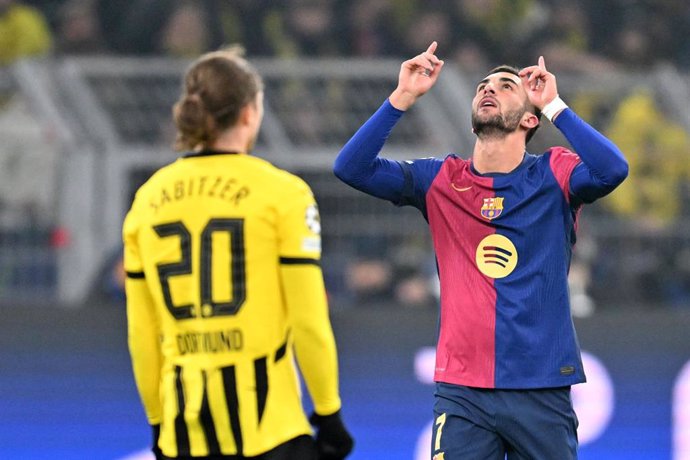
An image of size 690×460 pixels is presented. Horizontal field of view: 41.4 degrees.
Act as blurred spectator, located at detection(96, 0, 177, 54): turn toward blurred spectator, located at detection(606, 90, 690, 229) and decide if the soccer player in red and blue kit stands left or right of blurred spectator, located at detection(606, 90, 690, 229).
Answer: right

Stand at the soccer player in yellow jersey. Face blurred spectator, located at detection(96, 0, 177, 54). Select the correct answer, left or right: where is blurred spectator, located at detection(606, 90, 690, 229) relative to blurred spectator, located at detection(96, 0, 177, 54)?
right

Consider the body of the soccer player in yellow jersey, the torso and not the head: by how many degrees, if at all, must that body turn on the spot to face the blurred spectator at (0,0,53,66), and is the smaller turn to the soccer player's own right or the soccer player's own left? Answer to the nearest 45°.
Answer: approximately 45° to the soccer player's own left

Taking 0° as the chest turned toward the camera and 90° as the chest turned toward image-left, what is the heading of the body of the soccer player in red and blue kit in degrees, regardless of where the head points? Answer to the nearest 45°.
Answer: approximately 0°

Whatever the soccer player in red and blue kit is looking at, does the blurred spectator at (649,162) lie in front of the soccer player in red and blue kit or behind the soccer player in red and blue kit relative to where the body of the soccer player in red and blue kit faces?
behind

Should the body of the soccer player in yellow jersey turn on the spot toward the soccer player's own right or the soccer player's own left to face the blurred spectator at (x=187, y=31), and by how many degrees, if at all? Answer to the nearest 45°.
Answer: approximately 45° to the soccer player's own left

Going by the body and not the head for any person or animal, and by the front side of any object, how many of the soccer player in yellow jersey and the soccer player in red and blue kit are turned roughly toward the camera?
1

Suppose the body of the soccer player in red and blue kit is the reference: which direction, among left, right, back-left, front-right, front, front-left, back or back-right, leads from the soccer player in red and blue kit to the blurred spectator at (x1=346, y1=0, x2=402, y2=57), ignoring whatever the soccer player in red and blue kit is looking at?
back

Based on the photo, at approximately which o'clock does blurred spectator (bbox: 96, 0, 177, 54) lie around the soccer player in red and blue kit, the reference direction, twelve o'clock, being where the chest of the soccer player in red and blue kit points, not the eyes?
The blurred spectator is roughly at 5 o'clock from the soccer player in red and blue kit.

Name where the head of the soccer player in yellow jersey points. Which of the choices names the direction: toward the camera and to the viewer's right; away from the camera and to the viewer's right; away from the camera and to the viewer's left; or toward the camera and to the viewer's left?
away from the camera and to the viewer's right

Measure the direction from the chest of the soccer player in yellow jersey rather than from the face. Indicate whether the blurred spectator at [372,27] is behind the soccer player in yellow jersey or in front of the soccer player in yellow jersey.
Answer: in front

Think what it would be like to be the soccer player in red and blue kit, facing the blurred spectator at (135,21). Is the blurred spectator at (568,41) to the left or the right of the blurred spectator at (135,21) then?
right

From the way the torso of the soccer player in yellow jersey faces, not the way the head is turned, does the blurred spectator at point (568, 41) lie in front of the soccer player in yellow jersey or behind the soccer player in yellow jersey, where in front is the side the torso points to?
in front

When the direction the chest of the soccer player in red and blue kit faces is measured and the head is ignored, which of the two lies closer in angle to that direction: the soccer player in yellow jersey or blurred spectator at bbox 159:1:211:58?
the soccer player in yellow jersey

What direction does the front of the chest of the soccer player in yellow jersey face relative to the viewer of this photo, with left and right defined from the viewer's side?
facing away from the viewer and to the right of the viewer
